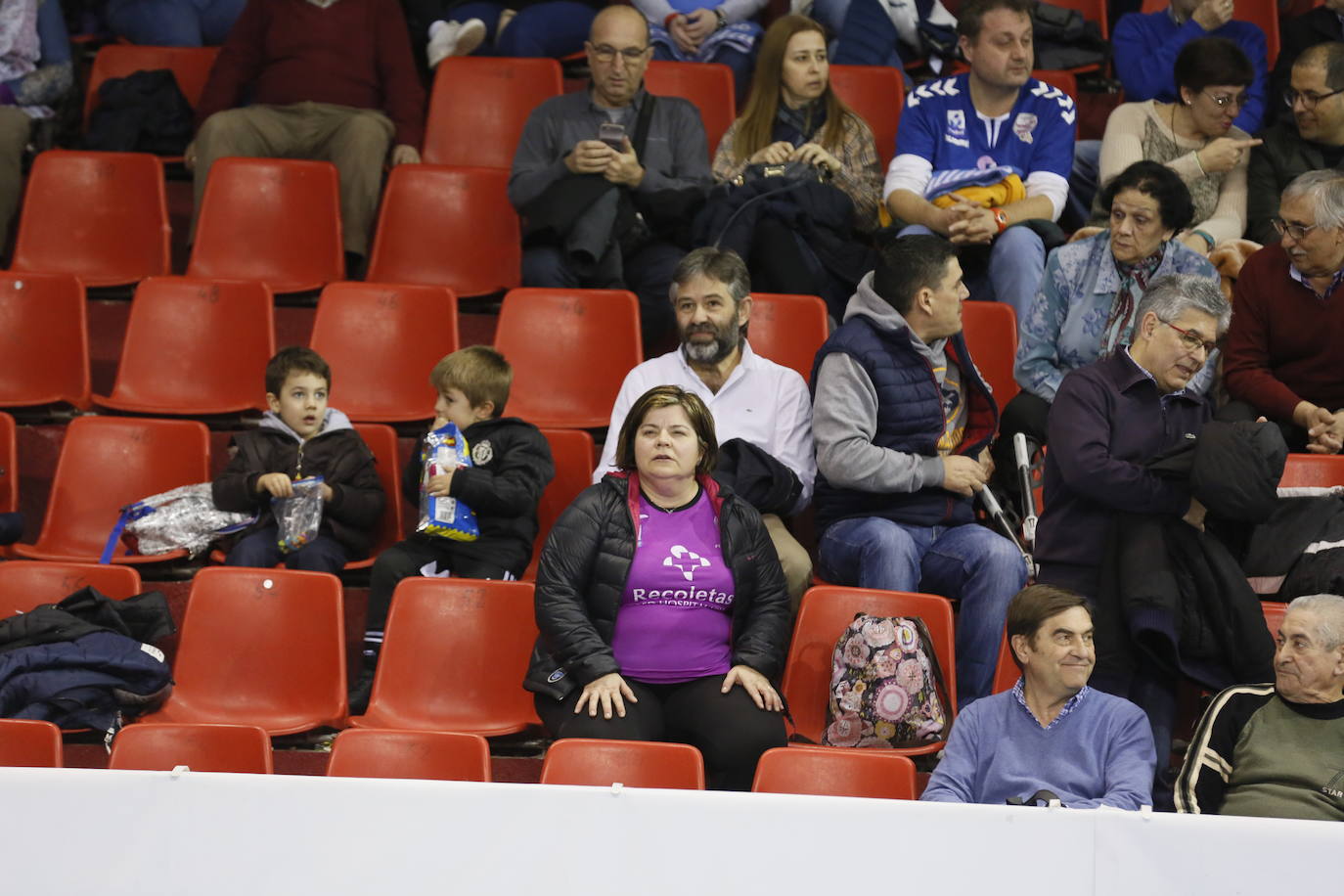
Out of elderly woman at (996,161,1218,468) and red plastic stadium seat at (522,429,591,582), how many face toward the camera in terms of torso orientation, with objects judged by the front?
2

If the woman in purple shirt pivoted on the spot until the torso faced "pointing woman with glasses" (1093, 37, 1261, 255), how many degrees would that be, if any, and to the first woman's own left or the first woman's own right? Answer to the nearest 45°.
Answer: approximately 135° to the first woman's own left

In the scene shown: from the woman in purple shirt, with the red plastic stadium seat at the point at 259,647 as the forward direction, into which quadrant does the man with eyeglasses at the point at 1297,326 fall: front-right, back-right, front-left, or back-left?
back-right

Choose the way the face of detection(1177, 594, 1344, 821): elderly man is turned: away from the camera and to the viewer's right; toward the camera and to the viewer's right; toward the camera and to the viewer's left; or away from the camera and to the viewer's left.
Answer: toward the camera and to the viewer's left

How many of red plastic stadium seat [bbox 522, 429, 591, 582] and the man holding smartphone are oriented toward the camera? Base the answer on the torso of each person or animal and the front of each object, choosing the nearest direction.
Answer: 2

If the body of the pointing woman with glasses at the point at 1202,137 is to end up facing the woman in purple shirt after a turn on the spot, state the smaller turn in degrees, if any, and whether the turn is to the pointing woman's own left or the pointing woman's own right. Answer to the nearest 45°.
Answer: approximately 90° to the pointing woman's own right

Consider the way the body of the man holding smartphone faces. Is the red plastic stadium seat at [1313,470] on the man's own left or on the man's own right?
on the man's own left

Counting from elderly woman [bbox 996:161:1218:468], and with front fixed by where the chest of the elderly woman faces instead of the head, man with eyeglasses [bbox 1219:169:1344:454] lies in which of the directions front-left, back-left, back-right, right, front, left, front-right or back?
left

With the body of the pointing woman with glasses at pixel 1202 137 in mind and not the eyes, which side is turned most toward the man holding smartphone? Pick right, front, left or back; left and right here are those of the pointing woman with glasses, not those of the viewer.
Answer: right

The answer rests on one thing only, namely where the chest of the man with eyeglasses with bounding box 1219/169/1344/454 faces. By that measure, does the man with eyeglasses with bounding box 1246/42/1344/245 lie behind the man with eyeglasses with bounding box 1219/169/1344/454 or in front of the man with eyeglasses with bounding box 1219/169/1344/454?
behind

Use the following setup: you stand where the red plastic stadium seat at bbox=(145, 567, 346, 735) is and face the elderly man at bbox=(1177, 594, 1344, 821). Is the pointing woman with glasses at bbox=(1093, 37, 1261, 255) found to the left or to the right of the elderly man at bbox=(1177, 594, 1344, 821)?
left
